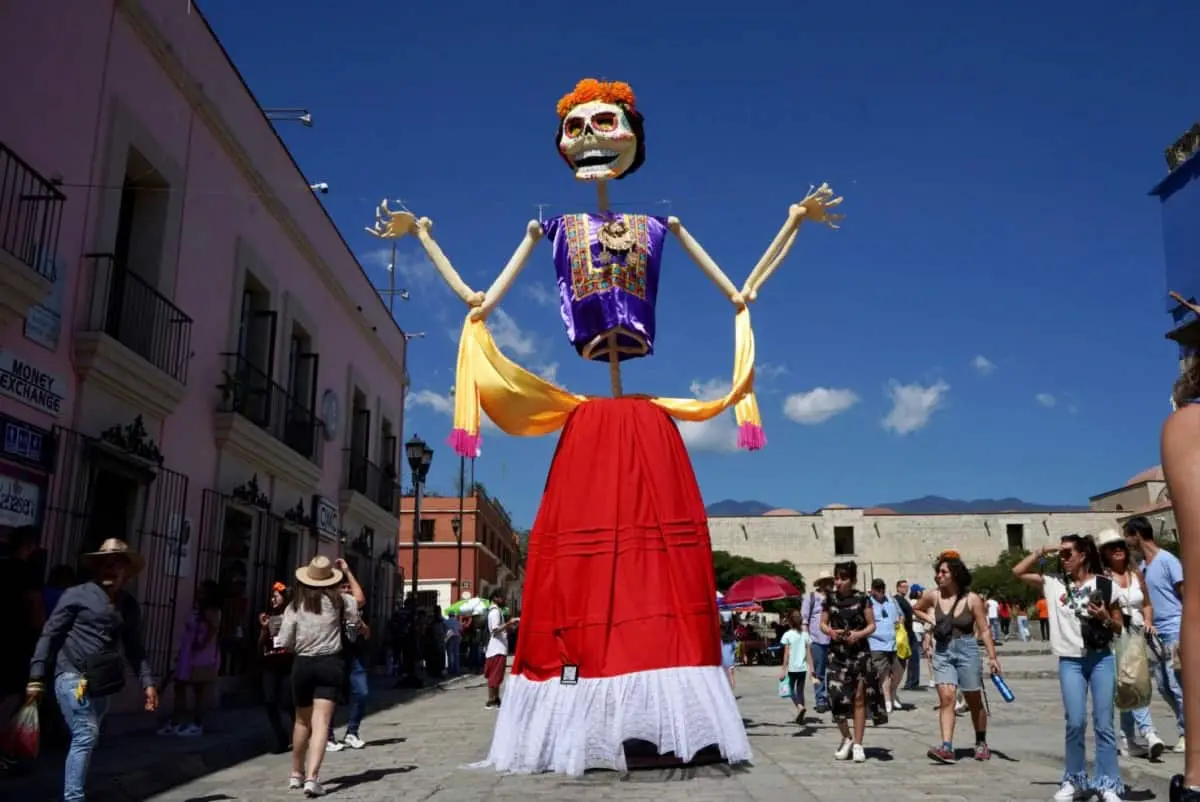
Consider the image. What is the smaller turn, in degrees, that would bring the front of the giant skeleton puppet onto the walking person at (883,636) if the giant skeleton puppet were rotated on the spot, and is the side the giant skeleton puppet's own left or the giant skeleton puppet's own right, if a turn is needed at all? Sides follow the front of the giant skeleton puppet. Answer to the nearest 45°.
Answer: approximately 135° to the giant skeleton puppet's own left

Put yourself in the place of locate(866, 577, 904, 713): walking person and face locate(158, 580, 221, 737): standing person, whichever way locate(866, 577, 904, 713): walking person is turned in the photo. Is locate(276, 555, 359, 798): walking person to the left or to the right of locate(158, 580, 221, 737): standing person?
left

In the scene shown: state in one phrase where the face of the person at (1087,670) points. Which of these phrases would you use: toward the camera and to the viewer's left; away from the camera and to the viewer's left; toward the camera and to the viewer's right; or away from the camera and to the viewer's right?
toward the camera and to the viewer's left

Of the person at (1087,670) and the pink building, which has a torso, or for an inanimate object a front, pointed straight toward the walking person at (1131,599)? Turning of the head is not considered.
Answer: the pink building

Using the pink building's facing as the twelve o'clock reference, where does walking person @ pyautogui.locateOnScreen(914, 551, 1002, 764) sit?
The walking person is roughly at 12 o'clock from the pink building.

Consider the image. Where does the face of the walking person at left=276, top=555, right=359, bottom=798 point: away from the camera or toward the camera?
away from the camera

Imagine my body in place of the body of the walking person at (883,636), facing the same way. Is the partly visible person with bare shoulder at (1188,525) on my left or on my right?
on my left

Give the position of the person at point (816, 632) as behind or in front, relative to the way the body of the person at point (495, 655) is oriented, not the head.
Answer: in front

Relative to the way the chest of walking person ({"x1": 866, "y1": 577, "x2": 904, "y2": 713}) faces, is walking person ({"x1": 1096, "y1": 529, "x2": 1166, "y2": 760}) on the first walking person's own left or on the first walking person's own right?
on the first walking person's own left

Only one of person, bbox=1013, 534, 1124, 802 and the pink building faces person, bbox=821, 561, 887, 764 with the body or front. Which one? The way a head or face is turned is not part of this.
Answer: the pink building

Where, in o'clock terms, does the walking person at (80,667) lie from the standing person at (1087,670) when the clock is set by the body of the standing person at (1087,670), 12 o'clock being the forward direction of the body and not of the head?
the walking person at (80,667) is roughly at 2 o'clock from the standing person at (1087,670).
